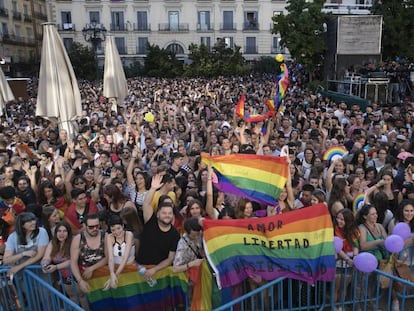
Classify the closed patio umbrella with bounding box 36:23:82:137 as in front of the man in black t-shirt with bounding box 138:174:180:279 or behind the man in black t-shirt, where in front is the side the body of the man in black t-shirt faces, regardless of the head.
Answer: behind

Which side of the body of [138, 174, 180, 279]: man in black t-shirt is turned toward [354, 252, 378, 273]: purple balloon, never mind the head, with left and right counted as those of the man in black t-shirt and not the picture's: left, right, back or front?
left

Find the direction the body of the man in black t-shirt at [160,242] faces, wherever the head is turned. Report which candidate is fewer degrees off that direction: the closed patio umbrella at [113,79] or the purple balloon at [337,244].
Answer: the purple balloon

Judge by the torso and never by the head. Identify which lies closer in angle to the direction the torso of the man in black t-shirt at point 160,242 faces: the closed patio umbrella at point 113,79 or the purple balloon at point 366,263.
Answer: the purple balloon

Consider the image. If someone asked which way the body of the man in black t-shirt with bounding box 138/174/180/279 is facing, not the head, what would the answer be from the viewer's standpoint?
toward the camera

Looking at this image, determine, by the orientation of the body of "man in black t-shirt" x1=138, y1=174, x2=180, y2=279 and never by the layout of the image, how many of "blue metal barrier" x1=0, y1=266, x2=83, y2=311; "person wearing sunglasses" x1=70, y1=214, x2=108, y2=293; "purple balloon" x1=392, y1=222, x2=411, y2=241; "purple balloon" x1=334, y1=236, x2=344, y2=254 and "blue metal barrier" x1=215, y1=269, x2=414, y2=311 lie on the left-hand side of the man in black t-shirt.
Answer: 3

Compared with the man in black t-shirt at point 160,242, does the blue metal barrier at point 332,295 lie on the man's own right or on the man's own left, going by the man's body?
on the man's own left

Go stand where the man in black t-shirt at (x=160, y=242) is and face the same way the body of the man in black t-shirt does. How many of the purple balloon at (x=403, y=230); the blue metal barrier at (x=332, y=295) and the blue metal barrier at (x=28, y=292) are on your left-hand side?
2

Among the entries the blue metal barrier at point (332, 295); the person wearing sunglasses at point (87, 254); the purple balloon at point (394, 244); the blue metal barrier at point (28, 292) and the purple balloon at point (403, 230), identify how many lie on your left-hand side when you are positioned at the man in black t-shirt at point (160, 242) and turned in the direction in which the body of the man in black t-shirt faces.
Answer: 3

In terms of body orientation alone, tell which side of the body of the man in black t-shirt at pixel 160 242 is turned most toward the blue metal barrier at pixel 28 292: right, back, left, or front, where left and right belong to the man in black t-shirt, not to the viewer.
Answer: right
